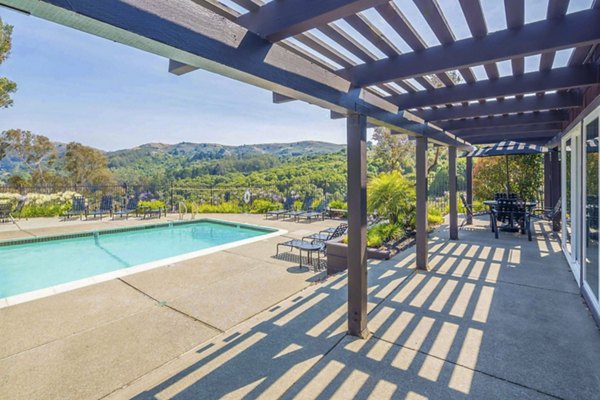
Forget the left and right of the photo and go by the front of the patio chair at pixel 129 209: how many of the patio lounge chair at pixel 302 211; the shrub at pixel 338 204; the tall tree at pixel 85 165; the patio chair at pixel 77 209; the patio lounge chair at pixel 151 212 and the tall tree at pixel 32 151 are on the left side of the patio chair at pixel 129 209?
3

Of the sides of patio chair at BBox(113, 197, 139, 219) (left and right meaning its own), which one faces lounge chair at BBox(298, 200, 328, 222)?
left

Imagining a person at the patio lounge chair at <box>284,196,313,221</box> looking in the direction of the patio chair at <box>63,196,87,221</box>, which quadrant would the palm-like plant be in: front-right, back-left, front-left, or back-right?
back-left

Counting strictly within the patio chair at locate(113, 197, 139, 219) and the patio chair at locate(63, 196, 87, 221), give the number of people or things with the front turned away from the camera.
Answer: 0

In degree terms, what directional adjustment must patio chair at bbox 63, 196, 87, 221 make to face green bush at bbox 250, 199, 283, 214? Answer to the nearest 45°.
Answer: approximately 135° to its left

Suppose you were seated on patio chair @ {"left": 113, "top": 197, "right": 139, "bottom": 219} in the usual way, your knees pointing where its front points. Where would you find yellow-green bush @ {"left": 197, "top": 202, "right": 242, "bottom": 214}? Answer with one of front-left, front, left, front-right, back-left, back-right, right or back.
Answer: back-left

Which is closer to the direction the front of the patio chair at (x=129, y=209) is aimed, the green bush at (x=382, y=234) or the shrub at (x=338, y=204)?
the green bush

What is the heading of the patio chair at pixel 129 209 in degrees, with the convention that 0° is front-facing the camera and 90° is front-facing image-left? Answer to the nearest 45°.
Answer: approximately 45°

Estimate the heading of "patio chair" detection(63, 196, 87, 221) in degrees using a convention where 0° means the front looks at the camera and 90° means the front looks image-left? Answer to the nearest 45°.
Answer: approximately 45°

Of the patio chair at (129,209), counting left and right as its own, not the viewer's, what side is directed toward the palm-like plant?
left

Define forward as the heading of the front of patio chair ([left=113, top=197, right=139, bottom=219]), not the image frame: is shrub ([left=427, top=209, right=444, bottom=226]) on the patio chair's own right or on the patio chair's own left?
on the patio chair's own left

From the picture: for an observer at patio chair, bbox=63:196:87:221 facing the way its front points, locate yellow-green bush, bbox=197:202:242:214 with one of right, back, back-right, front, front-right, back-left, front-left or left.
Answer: back-left

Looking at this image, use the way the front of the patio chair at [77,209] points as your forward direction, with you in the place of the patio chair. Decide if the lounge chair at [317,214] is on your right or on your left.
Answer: on your left
